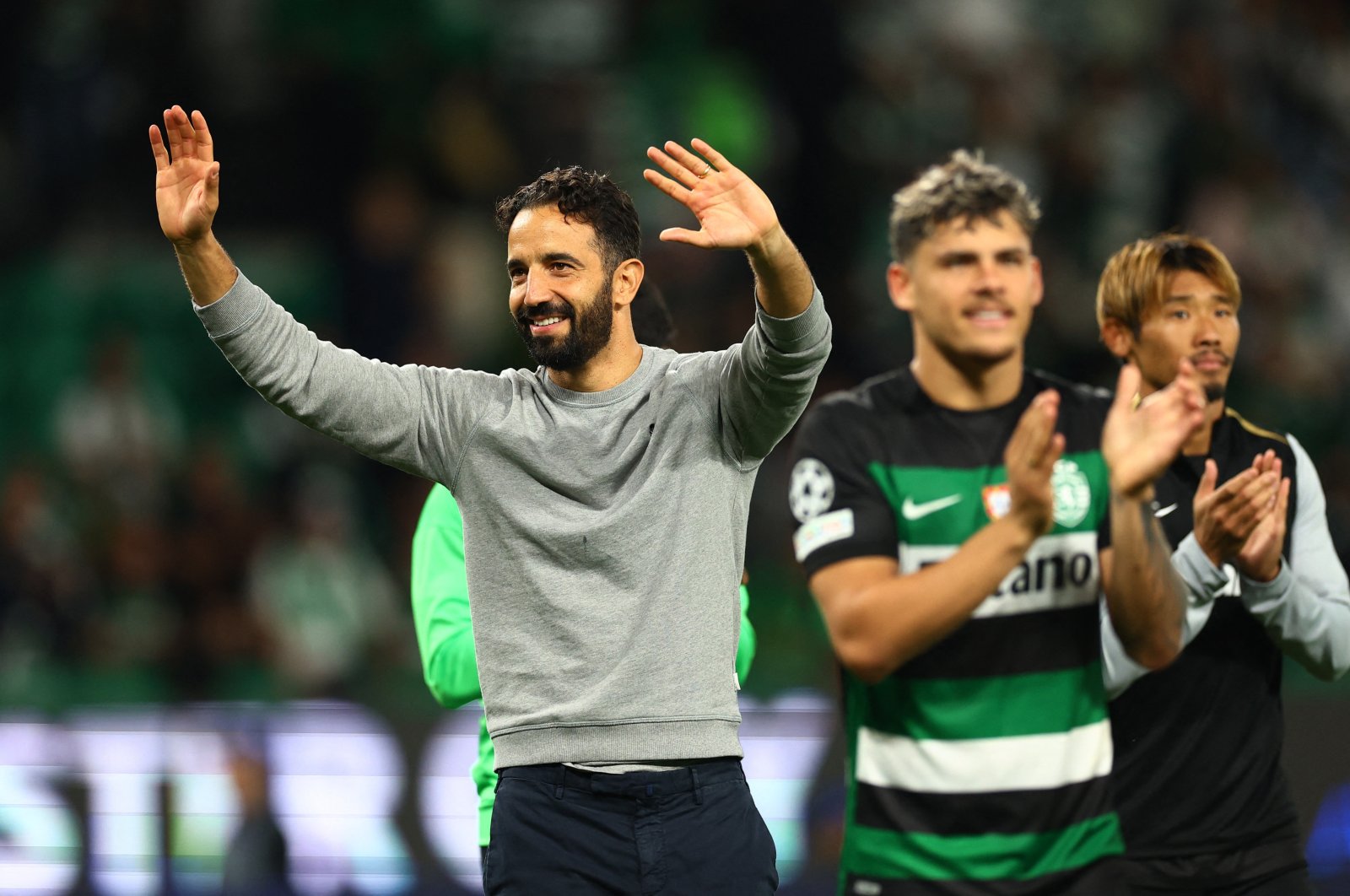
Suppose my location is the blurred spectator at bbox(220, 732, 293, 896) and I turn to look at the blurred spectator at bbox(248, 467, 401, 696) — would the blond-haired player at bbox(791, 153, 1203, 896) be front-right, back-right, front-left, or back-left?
back-right

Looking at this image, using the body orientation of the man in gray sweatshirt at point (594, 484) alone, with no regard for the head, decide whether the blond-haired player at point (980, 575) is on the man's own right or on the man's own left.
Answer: on the man's own left

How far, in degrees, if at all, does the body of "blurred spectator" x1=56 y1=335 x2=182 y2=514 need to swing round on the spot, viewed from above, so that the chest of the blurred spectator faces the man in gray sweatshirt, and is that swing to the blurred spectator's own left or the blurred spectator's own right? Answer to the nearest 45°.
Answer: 0° — they already face them

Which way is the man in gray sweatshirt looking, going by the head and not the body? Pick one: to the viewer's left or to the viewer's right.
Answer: to the viewer's left

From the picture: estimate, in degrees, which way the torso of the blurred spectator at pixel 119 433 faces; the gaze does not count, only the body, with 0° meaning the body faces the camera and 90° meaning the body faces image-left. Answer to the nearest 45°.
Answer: approximately 0°

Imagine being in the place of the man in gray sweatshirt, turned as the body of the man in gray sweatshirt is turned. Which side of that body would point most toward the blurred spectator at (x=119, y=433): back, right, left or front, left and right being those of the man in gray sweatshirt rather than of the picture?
back

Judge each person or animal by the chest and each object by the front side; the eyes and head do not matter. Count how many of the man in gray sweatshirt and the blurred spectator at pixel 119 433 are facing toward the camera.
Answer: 2

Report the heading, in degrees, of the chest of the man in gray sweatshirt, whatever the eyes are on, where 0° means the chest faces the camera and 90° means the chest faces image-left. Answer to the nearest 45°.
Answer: approximately 0°
